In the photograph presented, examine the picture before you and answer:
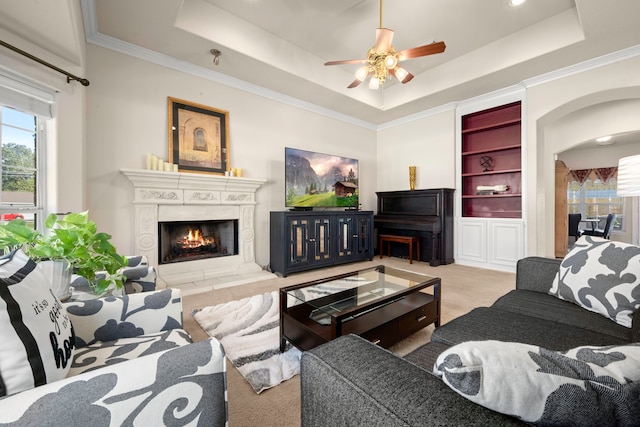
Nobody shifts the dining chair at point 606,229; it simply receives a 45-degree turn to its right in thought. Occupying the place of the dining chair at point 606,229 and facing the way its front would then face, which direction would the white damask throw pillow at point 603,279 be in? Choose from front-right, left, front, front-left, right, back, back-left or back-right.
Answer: back-left

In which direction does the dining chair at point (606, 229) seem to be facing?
to the viewer's left

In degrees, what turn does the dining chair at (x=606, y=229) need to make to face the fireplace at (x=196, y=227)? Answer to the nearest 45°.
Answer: approximately 45° to its left

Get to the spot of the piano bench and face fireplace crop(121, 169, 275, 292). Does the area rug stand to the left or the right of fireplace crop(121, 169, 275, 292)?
left

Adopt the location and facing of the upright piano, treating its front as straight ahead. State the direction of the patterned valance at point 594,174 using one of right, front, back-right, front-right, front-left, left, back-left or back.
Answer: back

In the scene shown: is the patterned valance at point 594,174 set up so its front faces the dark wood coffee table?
yes

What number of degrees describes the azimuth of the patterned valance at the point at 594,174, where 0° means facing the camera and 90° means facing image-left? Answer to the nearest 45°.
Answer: approximately 0°

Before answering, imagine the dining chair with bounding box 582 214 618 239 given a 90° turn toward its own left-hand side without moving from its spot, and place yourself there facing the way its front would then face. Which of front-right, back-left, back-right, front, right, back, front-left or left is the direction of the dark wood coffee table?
front
